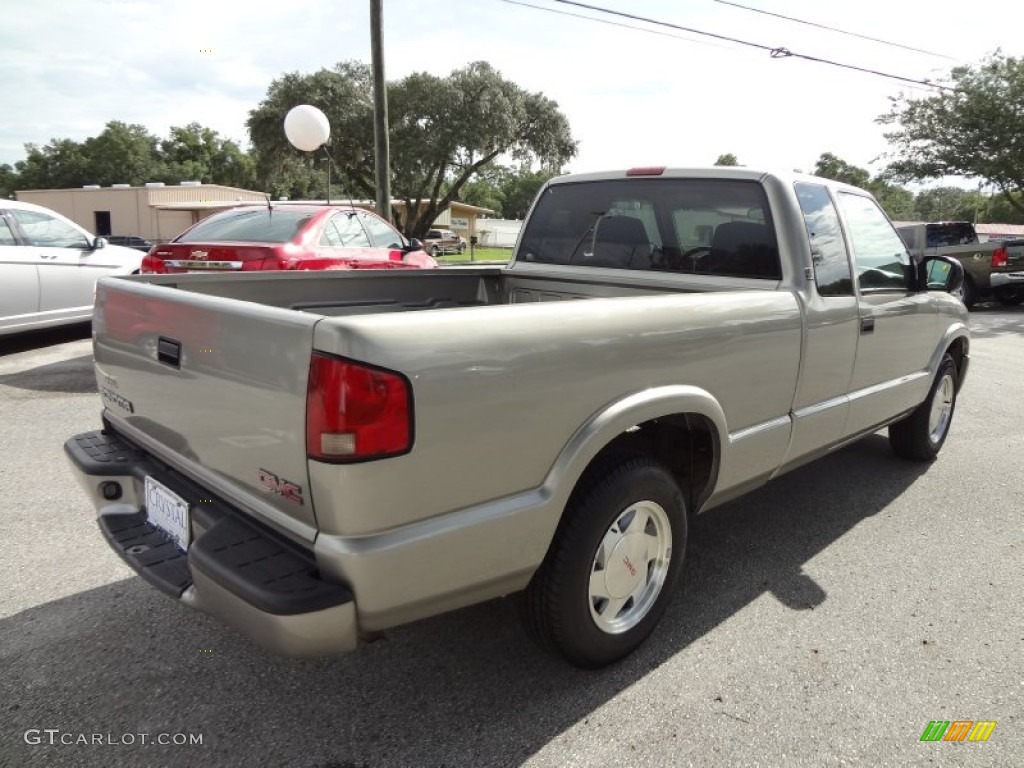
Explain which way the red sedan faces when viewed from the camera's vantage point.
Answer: facing away from the viewer and to the right of the viewer

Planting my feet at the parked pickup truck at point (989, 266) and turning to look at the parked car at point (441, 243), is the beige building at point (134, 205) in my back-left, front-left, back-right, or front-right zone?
front-left

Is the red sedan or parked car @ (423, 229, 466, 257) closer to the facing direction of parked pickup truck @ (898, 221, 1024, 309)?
the parked car

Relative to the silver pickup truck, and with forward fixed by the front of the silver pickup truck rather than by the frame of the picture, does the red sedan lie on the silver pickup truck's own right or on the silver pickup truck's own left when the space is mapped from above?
on the silver pickup truck's own left

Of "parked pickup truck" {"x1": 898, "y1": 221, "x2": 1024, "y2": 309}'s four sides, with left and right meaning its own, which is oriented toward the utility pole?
left

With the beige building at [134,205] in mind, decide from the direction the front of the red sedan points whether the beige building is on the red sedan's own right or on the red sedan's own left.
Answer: on the red sedan's own left

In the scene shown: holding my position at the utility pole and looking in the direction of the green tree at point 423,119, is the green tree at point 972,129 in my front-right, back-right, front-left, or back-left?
front-right

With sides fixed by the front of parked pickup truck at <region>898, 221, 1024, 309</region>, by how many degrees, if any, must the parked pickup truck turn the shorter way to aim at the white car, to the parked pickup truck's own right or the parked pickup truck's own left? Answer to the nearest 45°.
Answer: approximately 90° to the parked pickup truck's own left

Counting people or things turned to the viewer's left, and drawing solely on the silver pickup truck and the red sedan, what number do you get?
0

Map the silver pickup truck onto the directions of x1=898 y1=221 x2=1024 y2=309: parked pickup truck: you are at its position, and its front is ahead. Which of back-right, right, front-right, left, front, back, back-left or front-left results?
back-left

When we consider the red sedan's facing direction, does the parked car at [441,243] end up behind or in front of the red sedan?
in front

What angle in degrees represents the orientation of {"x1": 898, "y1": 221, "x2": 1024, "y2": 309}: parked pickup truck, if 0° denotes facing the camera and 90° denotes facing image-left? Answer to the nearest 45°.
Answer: approximately 135°

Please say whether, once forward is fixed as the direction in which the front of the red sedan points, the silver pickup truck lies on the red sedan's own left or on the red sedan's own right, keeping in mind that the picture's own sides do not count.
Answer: on the red sedan's own right

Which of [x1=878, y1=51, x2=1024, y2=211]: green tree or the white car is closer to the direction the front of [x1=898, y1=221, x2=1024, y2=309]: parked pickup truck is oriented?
the green tree

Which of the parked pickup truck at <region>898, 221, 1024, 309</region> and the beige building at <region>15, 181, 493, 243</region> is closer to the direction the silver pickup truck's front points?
the parked pickup truck

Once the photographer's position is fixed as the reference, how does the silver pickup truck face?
facing away from the viewer and to the right of the viewer
